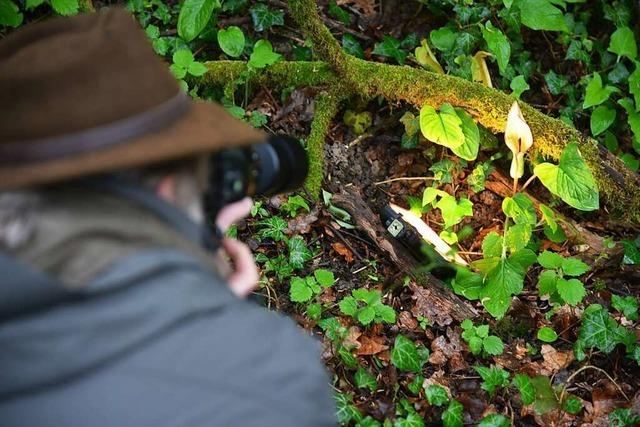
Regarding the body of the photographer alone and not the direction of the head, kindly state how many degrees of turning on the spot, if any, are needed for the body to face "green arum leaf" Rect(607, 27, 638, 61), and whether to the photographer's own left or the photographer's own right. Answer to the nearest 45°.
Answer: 0° — they already face it

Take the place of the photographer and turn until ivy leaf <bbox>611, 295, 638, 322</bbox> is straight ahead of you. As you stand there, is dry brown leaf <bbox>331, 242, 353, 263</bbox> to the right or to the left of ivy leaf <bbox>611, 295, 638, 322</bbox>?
left

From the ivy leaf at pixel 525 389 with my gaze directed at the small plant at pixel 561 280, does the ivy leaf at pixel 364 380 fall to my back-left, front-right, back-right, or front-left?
back-left

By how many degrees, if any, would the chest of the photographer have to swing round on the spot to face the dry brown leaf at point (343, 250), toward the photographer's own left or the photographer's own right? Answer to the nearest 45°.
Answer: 0° — they already face it

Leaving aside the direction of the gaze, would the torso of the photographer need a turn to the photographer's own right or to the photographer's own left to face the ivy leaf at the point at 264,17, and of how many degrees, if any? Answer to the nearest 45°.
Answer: approximately 45° to the photographer's own left

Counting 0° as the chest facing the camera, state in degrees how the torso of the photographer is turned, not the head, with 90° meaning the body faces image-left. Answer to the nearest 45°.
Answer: approximately 225°

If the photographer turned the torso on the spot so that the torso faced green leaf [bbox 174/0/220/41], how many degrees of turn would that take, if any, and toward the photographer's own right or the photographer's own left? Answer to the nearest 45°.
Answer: approximately 45° to the photographer's own left
